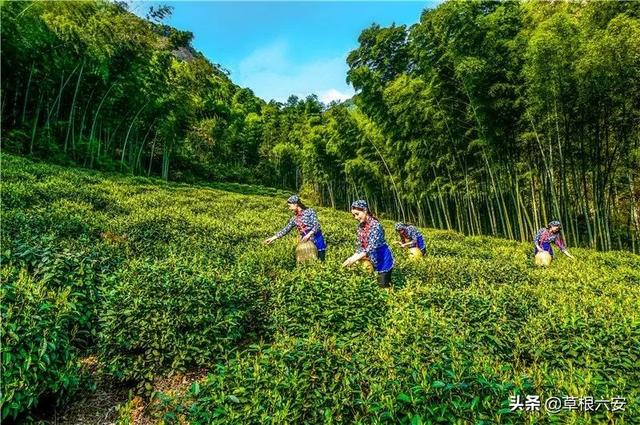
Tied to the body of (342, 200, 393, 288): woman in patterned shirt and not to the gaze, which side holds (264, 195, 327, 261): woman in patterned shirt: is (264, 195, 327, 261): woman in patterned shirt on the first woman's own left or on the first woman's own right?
on the first woman's own right

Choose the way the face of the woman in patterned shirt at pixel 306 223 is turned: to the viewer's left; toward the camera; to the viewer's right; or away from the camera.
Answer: to the viewer's left

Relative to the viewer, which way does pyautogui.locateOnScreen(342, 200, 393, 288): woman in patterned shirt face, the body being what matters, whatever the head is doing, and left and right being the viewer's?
facing the viewer and to the left of the viewer

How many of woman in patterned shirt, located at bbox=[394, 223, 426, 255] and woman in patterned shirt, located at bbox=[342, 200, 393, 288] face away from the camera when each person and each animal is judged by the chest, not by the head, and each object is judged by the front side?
0

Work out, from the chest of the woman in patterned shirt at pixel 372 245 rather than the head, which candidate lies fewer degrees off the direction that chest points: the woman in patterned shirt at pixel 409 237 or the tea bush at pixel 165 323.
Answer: the tea bush

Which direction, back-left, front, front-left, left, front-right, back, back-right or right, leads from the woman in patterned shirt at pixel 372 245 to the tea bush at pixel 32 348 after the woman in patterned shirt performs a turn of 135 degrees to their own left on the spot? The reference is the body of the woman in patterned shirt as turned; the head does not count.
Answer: back-right

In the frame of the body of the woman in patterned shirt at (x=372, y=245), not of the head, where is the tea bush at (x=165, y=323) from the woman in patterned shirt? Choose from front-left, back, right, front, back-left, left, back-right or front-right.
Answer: front

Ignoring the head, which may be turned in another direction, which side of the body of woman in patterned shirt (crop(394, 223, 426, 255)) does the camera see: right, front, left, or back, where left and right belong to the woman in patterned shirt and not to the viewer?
left

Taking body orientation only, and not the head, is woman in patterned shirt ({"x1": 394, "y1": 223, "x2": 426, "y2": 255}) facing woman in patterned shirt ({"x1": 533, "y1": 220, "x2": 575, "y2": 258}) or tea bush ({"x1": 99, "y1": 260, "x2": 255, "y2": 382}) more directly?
the tea bush

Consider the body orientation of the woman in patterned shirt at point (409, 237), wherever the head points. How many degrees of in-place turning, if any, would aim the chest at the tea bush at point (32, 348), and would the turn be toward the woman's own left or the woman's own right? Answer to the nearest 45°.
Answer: approximately 45° to the woman's own left

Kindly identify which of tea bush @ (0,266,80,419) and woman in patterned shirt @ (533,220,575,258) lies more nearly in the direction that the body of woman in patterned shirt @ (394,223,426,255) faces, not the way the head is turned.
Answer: the tea bush

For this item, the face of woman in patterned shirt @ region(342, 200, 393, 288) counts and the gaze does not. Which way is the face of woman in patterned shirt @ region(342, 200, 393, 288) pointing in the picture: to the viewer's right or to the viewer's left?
to the viewer's left

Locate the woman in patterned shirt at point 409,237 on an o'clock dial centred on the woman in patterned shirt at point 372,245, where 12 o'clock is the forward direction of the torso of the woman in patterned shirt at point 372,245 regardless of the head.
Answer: the woman in patterned shirt at point 409,237 is roughly at 5 o'clock from the woman in patterned shirt at point 372,245.

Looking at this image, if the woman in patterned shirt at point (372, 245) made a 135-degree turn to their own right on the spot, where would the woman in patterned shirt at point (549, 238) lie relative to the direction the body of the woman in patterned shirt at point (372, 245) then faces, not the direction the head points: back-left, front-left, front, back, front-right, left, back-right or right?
front-right
